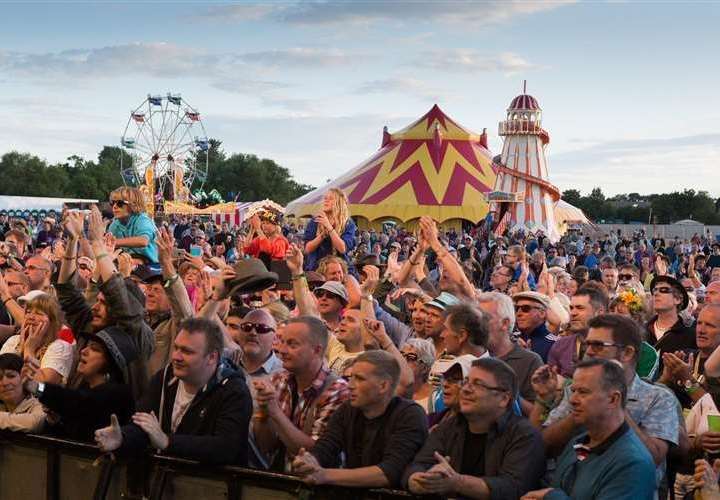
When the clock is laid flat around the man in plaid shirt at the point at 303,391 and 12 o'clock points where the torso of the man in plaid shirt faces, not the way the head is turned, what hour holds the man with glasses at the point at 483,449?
The man with glasses is roughly at 9 o'clock from the man in plaid shirt.

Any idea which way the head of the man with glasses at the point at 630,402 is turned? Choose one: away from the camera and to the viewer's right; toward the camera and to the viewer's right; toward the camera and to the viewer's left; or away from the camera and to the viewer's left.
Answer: toward the camera and to the viewer's left

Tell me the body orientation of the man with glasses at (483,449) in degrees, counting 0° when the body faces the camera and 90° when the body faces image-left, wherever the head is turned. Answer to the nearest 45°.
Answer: approximately 45°

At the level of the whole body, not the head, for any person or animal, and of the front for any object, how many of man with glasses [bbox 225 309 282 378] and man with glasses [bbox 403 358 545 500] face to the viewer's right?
0

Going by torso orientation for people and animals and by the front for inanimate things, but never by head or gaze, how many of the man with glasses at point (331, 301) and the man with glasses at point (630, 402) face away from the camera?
0

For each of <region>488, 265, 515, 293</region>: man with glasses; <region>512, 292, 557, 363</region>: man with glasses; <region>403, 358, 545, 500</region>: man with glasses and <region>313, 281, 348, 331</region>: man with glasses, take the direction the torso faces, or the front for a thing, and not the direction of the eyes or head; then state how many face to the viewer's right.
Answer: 0

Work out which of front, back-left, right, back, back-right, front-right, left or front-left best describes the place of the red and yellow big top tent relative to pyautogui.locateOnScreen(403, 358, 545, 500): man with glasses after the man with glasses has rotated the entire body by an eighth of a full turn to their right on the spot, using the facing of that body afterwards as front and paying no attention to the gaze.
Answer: right

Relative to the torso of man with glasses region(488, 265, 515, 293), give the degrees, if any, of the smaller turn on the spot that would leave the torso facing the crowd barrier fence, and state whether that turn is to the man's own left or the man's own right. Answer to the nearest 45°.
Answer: approximately 45° to the man's own left

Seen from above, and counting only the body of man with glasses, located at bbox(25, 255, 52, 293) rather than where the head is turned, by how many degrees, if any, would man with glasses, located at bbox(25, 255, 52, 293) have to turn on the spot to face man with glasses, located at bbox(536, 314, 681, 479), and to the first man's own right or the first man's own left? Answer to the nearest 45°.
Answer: approximately 90° to the first man's own left

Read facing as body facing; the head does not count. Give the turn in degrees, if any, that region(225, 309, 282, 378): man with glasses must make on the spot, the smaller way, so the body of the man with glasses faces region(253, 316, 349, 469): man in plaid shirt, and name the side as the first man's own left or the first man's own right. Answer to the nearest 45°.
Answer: approximately 45° to the first man's own left

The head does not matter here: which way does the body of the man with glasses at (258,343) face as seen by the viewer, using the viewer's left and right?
facing the viewer and to the left of the viewer

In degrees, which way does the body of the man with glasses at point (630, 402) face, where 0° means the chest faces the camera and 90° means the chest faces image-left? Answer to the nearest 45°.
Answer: approximately 45°

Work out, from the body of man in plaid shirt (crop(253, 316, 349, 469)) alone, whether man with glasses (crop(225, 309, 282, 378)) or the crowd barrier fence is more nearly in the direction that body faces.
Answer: the crowd barrier fence

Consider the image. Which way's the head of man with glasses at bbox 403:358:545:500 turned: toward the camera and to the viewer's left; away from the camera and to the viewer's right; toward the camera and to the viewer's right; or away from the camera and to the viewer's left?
toward the camera and to the viewer's left
